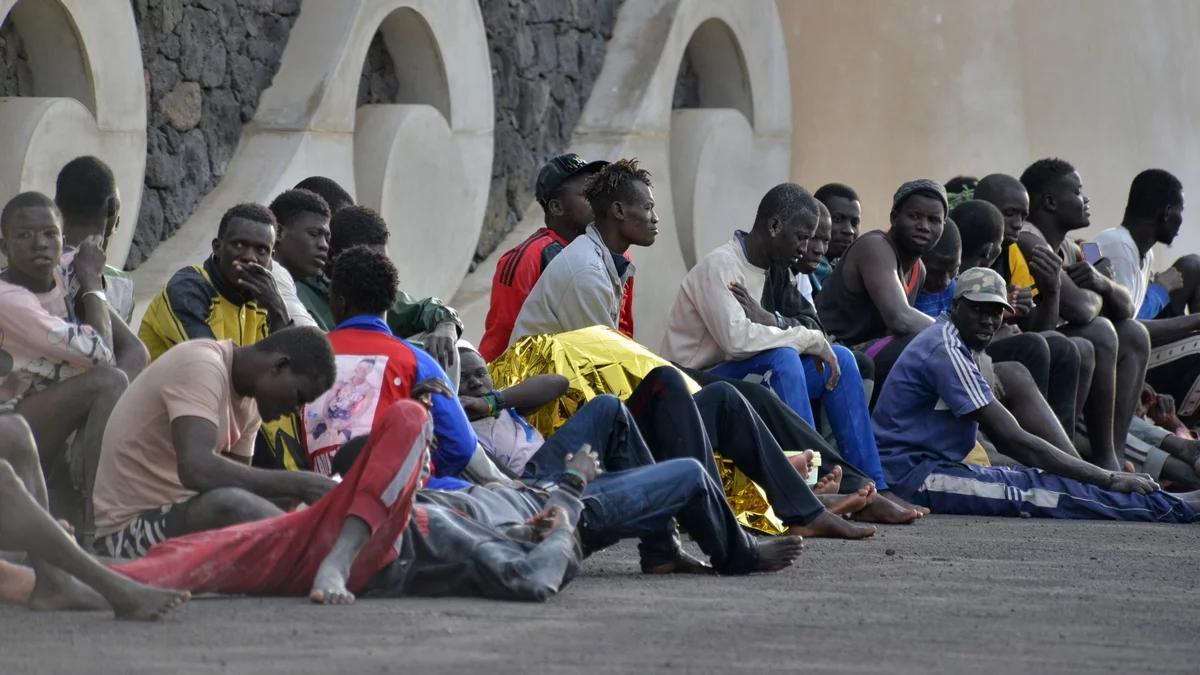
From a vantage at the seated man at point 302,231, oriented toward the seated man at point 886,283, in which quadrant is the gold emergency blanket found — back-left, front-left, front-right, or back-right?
front-right

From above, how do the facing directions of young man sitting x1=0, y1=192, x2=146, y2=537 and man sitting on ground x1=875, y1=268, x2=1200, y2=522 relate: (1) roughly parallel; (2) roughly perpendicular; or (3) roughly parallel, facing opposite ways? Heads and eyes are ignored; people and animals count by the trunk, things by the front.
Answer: roughly parallel

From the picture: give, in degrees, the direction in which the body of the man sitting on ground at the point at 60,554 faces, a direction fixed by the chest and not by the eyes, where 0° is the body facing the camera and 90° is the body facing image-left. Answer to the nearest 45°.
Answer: approximately 270°

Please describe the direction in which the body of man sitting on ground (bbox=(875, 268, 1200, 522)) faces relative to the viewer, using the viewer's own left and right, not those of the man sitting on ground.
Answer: facing to the right of the viewer

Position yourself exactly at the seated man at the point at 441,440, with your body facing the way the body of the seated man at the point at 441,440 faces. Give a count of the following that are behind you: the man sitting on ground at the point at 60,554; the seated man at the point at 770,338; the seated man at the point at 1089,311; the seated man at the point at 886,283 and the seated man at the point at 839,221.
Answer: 1

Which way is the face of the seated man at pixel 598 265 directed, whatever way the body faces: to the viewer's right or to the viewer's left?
to the viewer's right

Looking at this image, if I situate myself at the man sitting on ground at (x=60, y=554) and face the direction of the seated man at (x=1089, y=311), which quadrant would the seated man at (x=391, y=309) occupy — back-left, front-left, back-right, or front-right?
front-left

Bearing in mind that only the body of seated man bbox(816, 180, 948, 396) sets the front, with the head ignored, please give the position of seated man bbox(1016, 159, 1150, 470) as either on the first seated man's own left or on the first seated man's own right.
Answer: on the first seated man's own left
